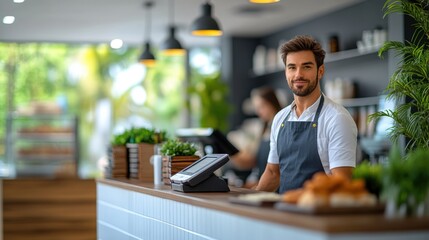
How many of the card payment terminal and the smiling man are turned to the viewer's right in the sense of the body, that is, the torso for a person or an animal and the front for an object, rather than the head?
0

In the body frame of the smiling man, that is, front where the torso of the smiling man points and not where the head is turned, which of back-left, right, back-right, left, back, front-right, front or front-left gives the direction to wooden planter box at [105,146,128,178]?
right

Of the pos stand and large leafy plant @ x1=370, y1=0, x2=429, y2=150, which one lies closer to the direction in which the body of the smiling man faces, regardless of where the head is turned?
the pos stand

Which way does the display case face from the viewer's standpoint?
toward the camera

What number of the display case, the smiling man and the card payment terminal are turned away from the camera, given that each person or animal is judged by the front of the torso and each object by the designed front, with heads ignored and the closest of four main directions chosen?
0

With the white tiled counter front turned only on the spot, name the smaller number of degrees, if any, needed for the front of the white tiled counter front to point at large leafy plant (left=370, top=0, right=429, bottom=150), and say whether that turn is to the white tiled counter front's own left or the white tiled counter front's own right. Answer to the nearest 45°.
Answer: approximately 180°

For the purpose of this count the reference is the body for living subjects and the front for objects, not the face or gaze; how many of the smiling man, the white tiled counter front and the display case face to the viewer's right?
0

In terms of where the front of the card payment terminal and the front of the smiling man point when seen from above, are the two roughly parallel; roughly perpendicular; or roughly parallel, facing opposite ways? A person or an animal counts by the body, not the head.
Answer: roughly parallel

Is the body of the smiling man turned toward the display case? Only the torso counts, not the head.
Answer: no

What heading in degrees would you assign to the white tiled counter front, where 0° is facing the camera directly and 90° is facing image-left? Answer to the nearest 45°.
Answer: approximately 45°

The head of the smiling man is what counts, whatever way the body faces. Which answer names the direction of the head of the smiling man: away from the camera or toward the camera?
toward the camera

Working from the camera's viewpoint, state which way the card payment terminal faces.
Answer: facing the viewer and to the left of the viewer
